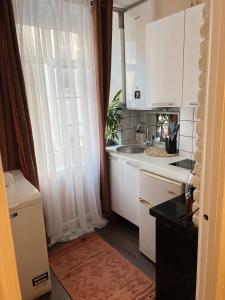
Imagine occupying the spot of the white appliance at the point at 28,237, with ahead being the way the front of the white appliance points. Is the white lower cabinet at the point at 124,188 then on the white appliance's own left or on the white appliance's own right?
on the white appliance's own left

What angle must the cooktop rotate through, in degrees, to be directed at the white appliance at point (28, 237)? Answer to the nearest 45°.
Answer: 0° — it already faces it

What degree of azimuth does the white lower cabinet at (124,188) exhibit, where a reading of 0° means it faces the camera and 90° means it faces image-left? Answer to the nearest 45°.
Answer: approximately 45°

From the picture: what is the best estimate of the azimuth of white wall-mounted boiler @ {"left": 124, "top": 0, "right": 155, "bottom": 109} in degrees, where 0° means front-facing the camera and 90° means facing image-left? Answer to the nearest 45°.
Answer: approximately 45°

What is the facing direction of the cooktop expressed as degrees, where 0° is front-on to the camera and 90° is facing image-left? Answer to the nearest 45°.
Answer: approximately 45°
